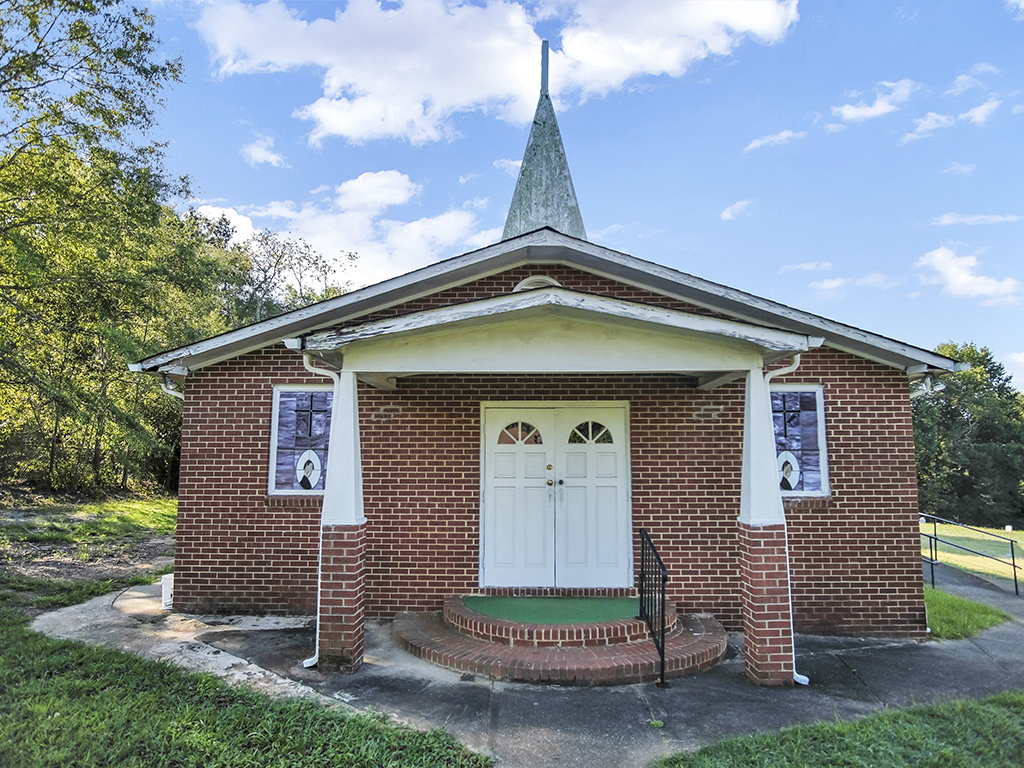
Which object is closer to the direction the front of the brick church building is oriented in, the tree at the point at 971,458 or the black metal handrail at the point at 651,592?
the black metal handrail

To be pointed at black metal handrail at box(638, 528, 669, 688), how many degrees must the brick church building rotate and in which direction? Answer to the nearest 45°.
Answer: approximately 45° to its left

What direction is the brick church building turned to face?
toward the camera

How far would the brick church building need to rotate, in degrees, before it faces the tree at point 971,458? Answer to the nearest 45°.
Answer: approximately 135° to its left
